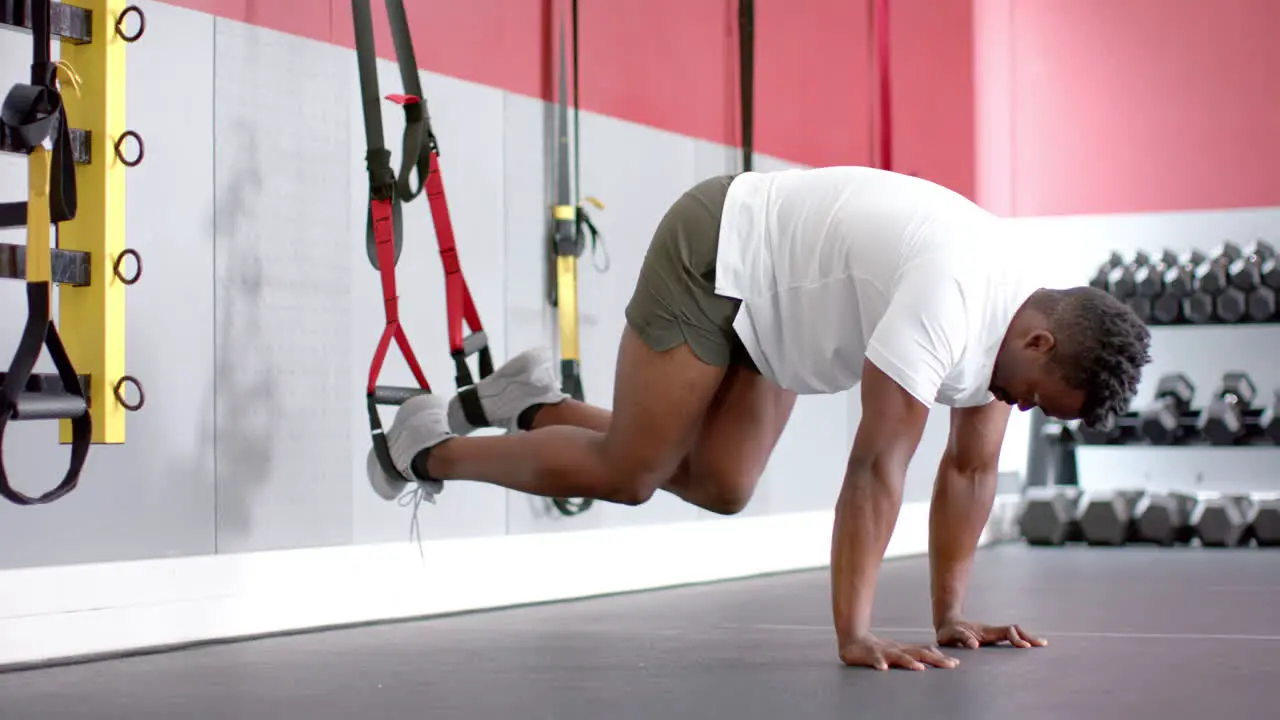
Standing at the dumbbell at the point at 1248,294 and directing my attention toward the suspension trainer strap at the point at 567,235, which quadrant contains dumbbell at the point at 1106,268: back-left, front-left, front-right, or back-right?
front-right

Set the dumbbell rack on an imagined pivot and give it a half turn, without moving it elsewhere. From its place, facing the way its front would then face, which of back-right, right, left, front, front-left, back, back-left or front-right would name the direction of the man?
back

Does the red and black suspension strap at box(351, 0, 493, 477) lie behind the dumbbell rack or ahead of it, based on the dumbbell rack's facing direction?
ahead

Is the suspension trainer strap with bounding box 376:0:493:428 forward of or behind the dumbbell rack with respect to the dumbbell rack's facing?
forward

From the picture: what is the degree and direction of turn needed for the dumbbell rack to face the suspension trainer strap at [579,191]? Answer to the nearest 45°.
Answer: approximately 45° to its right

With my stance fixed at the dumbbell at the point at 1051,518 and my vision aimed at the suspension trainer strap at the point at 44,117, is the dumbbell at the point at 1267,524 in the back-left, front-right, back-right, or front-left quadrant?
back-left

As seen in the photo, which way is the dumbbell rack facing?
toward the camera
